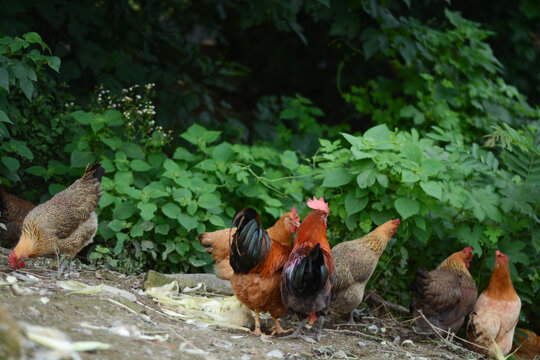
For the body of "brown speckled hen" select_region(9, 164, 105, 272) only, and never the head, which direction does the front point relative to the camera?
to the viewer's left

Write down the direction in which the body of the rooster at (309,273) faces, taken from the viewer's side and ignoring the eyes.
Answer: away from the camera

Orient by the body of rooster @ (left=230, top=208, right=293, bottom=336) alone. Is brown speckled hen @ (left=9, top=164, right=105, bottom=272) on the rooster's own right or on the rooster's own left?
on the rooster's own left

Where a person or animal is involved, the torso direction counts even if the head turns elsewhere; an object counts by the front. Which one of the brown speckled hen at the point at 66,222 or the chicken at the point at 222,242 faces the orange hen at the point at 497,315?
the chicken
